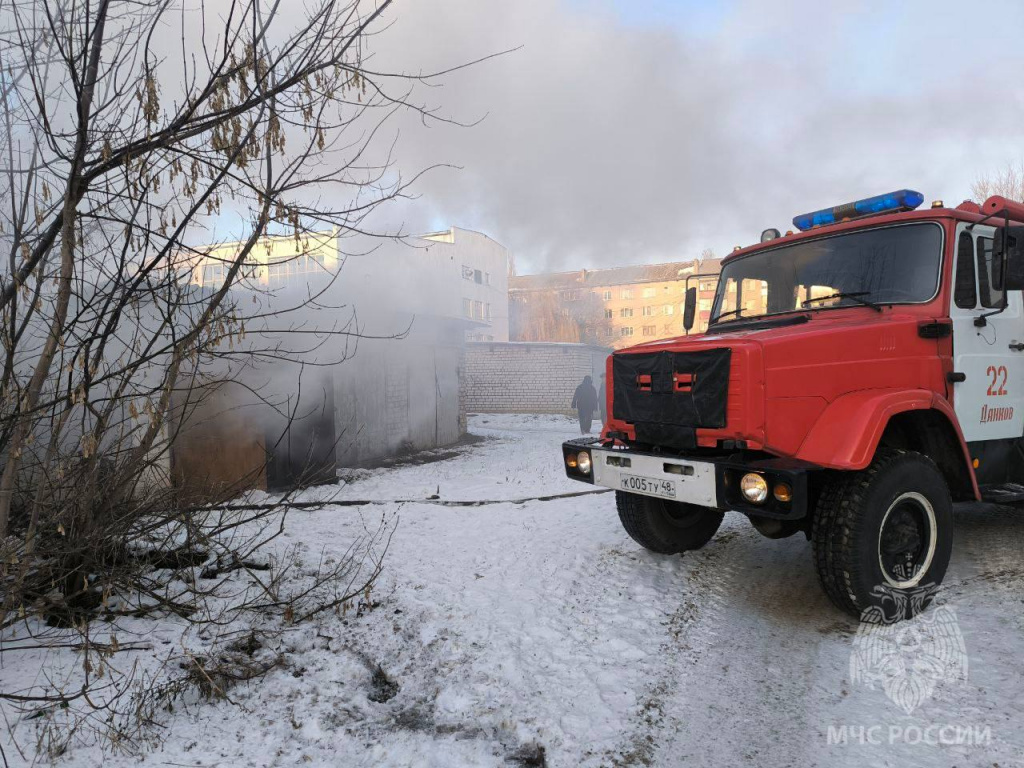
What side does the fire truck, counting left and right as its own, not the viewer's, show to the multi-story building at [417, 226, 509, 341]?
right

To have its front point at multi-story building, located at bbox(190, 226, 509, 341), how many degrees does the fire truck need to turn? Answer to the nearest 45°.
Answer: approximately 90° to its right

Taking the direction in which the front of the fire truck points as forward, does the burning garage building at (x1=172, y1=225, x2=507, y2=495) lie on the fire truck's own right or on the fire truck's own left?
on the fire truck's own right

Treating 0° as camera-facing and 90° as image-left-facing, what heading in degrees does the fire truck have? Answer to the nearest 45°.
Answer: approximately 45°

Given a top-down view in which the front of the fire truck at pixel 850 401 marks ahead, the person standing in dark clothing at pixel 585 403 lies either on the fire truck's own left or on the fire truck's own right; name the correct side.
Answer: on the fire truck's own right
